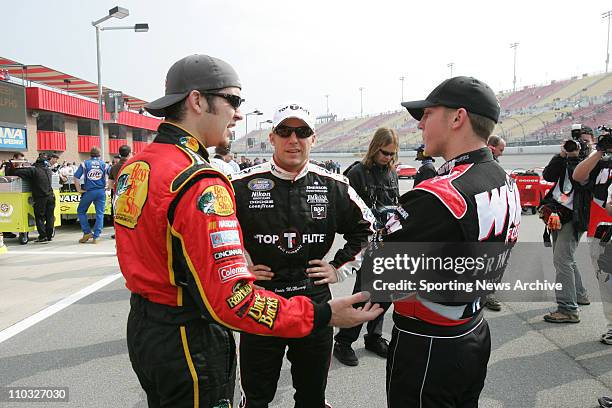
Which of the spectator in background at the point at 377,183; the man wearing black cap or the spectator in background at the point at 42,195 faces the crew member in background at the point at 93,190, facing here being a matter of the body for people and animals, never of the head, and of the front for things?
the man wearing black cap

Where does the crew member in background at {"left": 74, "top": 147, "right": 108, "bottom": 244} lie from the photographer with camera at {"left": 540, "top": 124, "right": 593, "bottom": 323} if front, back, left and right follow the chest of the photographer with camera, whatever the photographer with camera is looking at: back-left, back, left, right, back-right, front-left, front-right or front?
front-right

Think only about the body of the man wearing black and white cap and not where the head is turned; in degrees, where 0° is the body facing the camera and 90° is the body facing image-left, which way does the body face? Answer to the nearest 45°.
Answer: approximately 0°

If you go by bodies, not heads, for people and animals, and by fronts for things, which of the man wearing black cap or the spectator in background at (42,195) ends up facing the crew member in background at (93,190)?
the man wearing black cap

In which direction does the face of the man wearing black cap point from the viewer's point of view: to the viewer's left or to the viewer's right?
to the viewer's left

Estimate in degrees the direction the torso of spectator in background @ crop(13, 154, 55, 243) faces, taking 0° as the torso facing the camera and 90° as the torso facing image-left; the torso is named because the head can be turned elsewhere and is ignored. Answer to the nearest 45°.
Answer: approximately 135°

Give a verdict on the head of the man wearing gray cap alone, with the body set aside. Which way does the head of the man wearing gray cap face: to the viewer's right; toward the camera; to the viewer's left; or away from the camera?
to the viewer's right

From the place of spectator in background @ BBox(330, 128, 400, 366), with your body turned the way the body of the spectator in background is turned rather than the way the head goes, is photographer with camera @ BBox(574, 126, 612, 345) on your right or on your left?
on your left

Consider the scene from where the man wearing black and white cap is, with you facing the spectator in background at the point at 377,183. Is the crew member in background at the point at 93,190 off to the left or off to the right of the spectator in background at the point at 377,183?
left

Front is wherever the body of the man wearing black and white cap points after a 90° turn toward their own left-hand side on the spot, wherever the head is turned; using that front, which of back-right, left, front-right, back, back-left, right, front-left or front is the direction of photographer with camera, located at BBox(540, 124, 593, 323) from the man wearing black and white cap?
front-left
